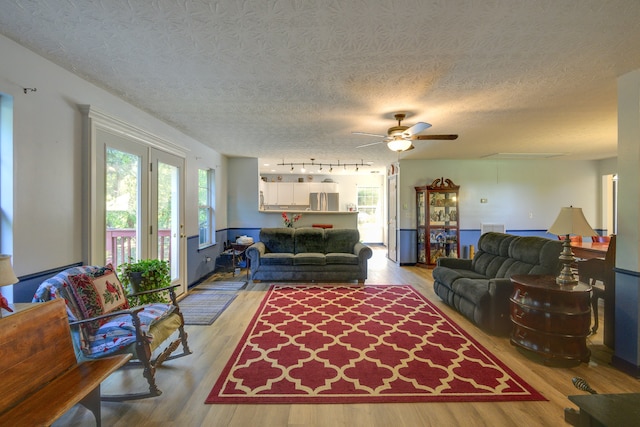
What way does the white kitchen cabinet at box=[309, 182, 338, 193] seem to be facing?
toward the camera

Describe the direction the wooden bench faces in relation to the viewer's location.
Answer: facing the viewer and to the right of the viewer

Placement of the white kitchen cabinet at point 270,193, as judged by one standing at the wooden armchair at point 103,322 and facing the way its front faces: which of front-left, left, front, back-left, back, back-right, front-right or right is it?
left

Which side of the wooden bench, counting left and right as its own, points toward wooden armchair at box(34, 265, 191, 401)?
left

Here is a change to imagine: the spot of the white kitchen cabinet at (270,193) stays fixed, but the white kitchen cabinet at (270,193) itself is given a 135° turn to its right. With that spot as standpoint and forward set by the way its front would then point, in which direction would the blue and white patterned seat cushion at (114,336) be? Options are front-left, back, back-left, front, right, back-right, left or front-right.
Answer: back-left

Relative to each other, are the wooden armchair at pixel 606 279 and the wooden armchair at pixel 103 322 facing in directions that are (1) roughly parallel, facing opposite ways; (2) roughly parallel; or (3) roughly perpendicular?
roughly parallel, facing opposite ways

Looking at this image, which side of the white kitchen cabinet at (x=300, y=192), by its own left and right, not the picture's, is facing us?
front

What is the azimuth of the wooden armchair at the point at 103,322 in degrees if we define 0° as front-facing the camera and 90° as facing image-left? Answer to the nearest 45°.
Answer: approximately 315°

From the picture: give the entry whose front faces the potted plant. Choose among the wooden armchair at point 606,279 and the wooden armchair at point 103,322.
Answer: the wooden armchair at point 606,279

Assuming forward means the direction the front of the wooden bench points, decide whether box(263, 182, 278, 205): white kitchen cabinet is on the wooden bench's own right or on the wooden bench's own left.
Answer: on the wooden bench's own left

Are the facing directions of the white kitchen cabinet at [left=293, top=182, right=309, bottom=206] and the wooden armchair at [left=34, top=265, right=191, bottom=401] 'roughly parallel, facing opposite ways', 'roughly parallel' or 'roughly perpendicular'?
roughly perpendicular

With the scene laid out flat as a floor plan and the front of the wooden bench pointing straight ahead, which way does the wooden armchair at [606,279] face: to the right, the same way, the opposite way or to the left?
the opposite way

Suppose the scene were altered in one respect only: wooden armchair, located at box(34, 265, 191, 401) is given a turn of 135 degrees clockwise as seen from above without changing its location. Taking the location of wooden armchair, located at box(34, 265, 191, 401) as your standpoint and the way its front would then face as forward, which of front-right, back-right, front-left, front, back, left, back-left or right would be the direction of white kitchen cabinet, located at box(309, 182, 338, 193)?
back-right

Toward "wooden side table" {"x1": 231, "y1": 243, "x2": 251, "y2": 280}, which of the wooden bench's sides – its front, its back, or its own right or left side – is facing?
left

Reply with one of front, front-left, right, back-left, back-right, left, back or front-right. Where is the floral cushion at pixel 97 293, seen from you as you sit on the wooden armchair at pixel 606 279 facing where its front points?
front

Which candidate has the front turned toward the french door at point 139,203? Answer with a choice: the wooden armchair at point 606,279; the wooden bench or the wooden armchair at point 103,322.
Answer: the wooden armchair at point 606,279

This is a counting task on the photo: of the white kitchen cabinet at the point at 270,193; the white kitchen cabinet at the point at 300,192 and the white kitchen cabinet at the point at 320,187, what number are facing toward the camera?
3

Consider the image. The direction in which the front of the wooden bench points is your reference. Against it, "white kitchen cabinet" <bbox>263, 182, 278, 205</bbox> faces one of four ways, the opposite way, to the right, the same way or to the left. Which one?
to the right

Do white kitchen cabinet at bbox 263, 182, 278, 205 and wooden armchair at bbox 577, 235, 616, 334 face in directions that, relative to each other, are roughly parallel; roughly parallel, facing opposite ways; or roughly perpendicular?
roughly perpendicular
